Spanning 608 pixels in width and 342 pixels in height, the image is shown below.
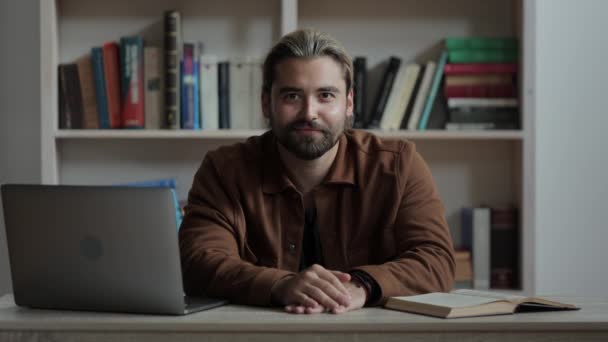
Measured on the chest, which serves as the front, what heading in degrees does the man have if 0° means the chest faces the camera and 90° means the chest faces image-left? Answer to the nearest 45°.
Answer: approximately 0°

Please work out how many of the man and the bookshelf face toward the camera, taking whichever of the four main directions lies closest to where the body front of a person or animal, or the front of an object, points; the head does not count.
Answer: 2

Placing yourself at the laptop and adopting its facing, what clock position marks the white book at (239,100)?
The white book is roughly at 11 o'clock from the laptop.

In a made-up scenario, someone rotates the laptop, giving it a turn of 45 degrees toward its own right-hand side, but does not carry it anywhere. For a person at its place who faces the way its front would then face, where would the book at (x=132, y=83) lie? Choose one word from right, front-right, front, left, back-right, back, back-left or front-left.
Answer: left

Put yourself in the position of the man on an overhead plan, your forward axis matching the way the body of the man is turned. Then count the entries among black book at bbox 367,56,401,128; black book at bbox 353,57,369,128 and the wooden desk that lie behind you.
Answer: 2

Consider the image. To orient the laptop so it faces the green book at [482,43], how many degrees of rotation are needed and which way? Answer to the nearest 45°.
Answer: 0° — it already faces it

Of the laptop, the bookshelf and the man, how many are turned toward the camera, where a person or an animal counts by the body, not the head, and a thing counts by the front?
2

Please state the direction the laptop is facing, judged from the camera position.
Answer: facing away from the viewer and to the right of the viewer
